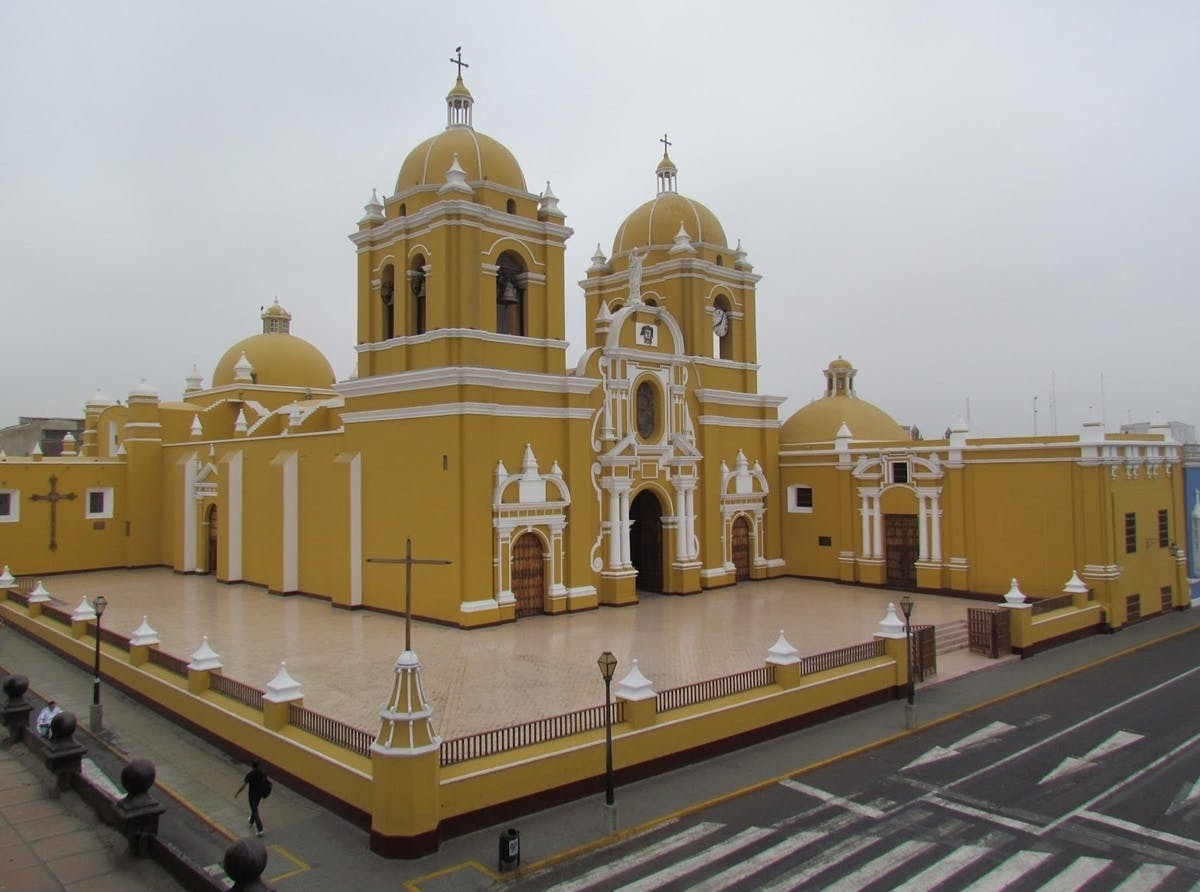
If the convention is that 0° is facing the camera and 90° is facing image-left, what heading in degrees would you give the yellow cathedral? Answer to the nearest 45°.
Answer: approximately 315°

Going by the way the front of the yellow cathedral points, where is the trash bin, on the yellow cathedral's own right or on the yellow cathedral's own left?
on the yellow cathedral's own right

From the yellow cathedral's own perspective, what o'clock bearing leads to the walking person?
The walking person is roughly at 2 o'clock from the yellow cathedral.
